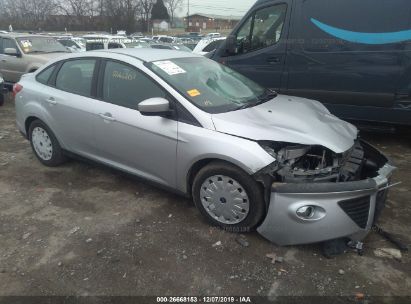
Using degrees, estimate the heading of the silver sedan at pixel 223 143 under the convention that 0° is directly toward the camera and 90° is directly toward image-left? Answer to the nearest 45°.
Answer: approximately 315°

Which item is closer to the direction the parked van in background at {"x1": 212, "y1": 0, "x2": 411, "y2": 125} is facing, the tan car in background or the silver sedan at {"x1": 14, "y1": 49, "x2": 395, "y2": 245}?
the tan car in background

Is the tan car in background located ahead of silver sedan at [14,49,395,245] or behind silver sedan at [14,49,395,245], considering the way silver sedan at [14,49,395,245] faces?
behind

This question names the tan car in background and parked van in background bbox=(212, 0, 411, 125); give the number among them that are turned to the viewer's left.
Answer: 1

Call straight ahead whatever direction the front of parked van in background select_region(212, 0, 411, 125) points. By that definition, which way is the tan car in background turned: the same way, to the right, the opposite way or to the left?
the opposite way

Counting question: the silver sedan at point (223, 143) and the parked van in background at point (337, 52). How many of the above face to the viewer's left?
1

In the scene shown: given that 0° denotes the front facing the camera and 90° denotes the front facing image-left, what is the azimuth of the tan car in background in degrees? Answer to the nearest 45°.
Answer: approximately 315°

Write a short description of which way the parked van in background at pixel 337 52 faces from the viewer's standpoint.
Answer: facing to the left of the viewer

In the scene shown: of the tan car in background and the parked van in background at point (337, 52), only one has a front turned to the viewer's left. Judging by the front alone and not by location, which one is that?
the parked van in background

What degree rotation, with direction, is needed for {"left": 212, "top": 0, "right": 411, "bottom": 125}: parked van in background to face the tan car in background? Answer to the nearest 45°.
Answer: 0° — it already faces it

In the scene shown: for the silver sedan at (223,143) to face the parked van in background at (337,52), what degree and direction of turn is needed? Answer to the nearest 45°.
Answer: approximately 90° to its left

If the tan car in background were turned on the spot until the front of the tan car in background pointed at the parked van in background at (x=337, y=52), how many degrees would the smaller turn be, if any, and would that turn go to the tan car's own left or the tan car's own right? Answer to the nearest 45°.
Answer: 0° — it already faces it

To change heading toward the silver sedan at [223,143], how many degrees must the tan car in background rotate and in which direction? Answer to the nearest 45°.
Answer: approximately 45° to its right

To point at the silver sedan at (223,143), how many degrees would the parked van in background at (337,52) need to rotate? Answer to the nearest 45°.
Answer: approximately 90° to its left
